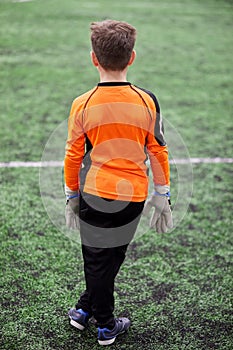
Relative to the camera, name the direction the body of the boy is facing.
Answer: away from the camera

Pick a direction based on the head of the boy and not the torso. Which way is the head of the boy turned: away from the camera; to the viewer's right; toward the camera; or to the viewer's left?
away from the camera
